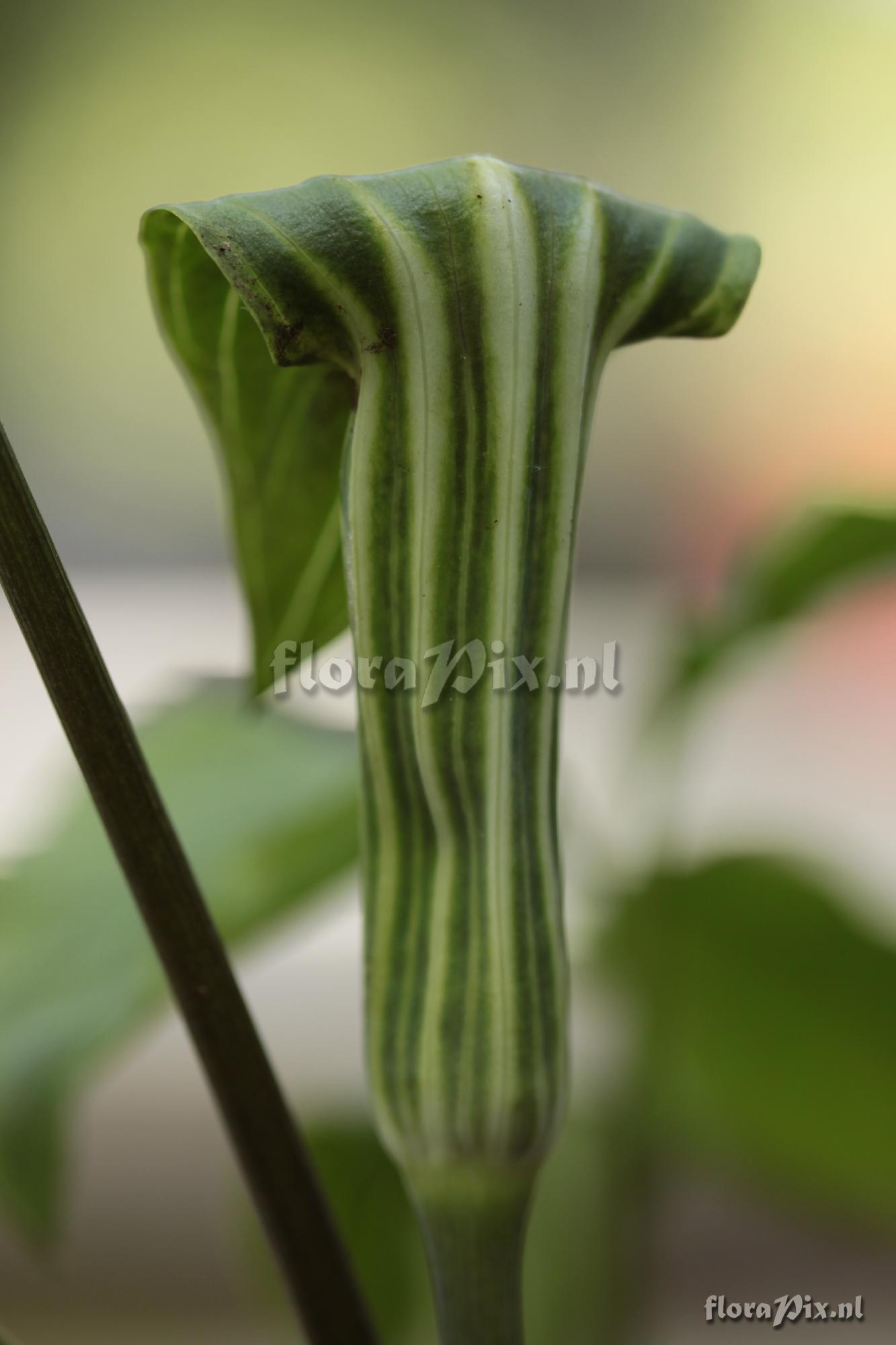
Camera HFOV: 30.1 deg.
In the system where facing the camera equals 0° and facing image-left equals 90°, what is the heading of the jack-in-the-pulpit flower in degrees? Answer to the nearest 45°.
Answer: approximately 135°
